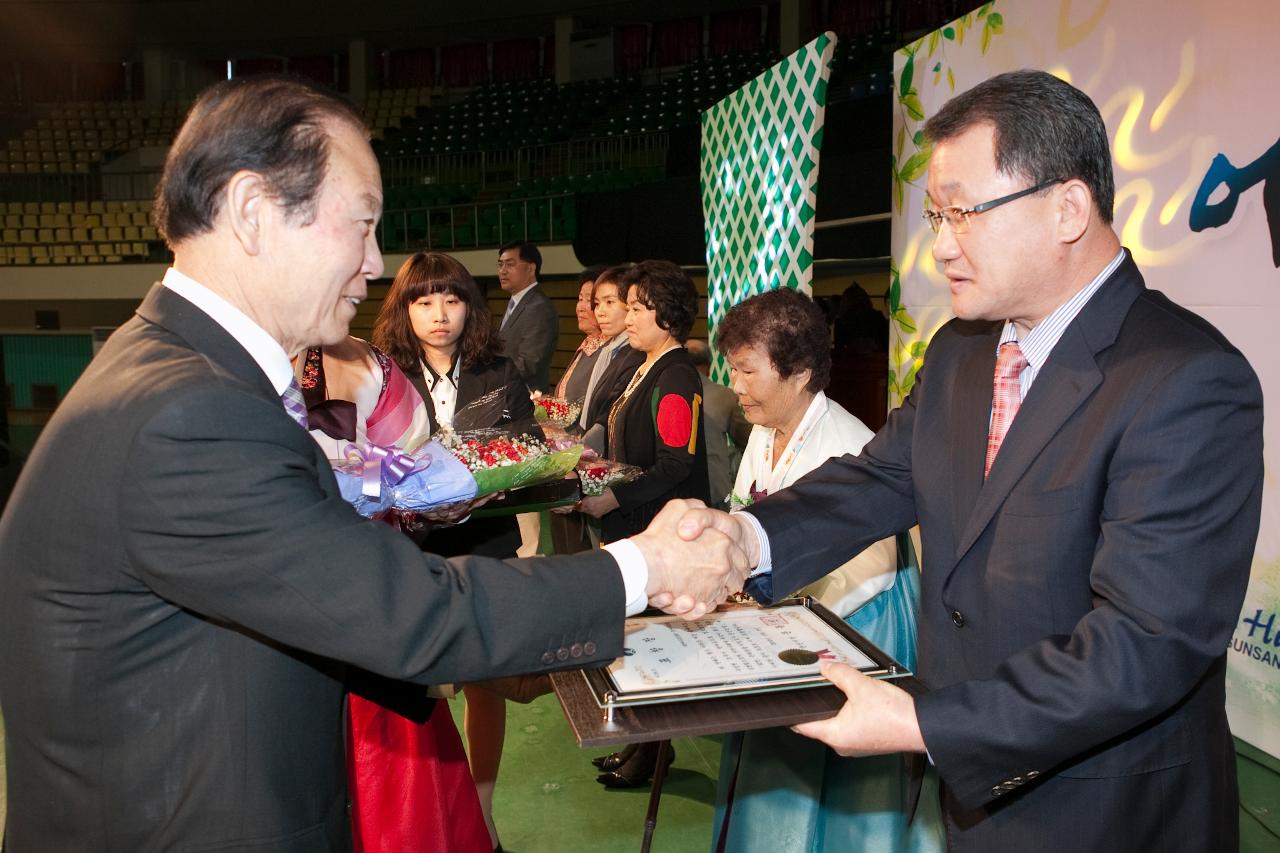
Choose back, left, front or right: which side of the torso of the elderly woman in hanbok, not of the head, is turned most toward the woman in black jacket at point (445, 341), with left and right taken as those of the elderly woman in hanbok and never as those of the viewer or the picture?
front

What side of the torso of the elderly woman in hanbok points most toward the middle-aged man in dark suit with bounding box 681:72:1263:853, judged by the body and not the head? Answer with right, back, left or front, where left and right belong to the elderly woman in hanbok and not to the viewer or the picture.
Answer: left

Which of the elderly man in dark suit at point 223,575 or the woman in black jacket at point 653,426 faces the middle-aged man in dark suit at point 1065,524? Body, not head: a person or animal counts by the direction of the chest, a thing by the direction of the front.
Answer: the elderly man in dark suit at point 223,575

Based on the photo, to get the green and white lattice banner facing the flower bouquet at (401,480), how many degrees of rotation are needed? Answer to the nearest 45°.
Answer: approximately 45° to its left

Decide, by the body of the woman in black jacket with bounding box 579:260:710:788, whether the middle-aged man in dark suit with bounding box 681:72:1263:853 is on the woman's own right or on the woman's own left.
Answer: on the woman's own left

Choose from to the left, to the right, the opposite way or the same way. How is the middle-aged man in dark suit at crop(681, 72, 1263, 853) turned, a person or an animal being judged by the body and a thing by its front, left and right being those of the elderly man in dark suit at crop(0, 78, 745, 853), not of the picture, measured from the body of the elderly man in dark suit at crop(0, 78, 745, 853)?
the opposite way

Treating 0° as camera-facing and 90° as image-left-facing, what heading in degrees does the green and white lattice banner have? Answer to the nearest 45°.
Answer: approximately 45°

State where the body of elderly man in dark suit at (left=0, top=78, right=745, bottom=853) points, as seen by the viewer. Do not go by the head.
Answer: to the viewer's right
